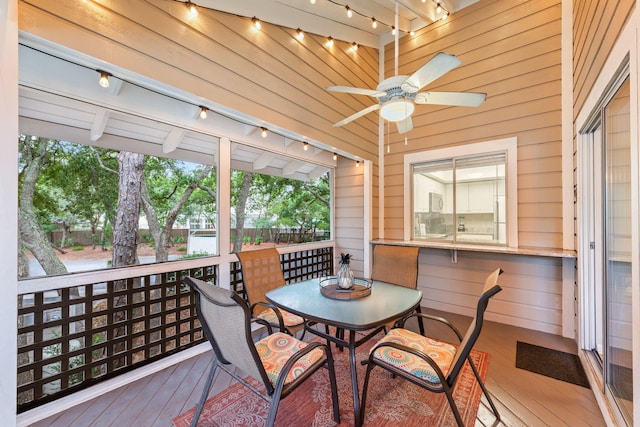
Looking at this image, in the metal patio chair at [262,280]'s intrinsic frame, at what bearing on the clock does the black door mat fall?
The black door mat is roughly at 11 o'clock from the metal patio chair.

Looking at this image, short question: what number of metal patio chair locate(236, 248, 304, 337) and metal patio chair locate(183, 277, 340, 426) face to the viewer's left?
0

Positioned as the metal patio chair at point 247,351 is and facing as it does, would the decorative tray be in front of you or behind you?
in front

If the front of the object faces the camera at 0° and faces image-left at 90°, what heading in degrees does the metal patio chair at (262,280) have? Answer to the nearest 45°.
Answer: approximately 315°

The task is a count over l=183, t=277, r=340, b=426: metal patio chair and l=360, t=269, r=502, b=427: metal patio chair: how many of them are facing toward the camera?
0

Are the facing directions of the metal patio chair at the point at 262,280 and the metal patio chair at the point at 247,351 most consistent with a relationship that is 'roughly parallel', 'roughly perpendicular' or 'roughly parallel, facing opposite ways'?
roughly perpendicular

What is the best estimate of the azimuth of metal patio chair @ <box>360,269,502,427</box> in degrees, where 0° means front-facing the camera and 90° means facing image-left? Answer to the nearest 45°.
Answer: approximately 135°

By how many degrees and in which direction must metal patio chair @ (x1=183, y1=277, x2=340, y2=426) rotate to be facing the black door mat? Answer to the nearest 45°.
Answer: approximately 45° to its right

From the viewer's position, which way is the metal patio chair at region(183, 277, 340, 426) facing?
facing away from the viewer and to the right of the viewer

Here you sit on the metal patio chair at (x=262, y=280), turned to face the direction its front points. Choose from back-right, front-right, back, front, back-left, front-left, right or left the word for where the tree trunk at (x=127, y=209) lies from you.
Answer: back-right
